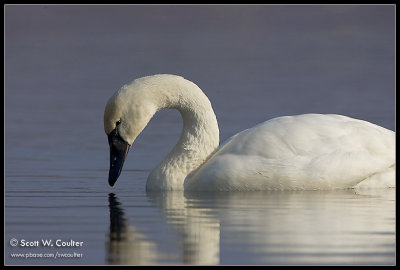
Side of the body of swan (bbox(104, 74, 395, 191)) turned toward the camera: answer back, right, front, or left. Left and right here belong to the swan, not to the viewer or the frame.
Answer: left
